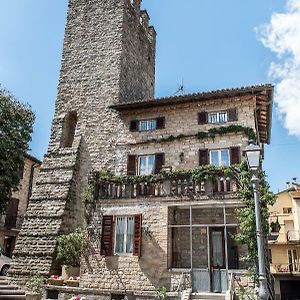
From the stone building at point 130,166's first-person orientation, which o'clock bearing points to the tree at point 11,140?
The tree is roughly at 4 o'clock from the stone building.

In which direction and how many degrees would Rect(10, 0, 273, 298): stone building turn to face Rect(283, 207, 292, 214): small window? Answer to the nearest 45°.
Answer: approximately 135° to its left

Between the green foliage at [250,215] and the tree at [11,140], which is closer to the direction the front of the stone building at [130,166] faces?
the green foliage

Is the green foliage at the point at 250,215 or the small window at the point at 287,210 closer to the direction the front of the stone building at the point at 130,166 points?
the green foliage

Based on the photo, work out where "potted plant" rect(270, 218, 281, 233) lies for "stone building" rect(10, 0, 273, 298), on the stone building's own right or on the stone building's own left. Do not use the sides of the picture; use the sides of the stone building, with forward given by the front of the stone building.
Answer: on the stone building's own left

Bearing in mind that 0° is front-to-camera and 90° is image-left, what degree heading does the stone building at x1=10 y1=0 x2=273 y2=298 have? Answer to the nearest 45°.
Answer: approximately 0°

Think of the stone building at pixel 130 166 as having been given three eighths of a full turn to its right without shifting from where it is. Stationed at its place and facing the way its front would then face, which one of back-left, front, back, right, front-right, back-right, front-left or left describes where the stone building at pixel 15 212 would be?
front
